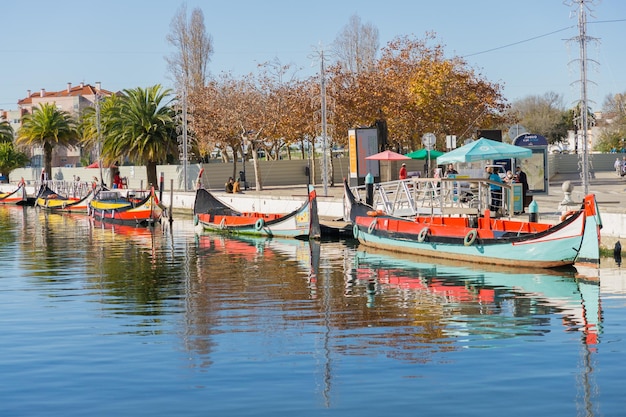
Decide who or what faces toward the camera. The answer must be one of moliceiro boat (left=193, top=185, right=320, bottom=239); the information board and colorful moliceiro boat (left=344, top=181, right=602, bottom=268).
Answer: the information board

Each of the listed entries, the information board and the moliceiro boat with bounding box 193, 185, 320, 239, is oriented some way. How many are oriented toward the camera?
1
